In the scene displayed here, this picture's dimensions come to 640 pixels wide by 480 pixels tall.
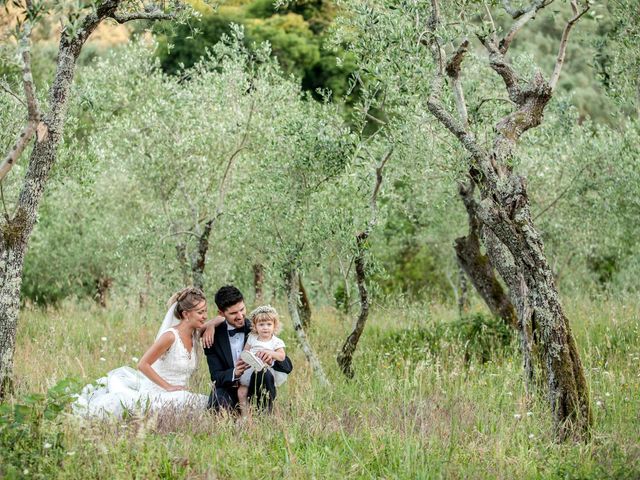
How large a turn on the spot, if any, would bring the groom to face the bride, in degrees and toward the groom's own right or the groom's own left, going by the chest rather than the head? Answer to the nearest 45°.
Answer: approximately 135° to the groom's own right

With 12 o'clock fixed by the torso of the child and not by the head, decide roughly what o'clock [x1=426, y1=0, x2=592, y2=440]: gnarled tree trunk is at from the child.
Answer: The gnarled tree trunk is roughly at 10 o'clock from the child.

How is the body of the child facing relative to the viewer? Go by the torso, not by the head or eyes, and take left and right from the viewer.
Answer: facing the viewer

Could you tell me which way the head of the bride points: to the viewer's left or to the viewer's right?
to the viewer's right

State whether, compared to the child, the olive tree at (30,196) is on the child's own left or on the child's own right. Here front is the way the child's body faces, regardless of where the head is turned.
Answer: on the child's own right

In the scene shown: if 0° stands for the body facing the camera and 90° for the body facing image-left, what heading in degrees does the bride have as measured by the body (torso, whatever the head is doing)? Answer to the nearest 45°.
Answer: approximately 315°

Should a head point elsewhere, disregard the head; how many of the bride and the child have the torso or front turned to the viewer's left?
0

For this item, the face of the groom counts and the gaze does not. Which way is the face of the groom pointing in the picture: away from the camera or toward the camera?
toward the camera

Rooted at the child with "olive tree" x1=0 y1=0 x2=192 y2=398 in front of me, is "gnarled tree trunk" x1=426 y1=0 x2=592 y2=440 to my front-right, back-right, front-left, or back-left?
back-left

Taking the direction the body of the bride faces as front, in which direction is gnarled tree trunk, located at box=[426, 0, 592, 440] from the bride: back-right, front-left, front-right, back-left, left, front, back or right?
front

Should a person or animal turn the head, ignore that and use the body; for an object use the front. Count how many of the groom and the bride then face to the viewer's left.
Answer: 0

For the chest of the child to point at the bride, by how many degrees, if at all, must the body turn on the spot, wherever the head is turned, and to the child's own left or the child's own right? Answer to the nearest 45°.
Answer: approximately 90° to the child's own right
